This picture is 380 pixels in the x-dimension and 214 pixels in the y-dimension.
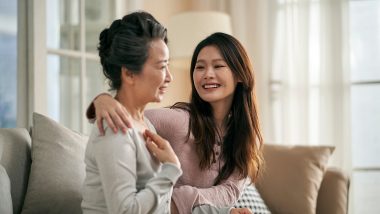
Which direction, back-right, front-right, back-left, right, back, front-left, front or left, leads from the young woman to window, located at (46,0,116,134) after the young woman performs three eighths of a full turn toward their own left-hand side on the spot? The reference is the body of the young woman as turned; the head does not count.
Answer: back-left

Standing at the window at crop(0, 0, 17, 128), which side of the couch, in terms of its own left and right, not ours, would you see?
back

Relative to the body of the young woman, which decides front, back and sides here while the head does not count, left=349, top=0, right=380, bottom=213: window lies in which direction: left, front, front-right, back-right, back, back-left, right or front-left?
back

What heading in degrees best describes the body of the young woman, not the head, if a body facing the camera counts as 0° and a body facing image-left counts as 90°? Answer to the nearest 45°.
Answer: approximately 45°

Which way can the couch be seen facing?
toward the camera

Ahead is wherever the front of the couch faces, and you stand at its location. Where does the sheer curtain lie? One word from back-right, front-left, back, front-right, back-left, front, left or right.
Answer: back-left

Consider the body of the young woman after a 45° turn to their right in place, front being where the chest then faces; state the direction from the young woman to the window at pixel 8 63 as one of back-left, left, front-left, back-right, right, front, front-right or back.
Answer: front-right

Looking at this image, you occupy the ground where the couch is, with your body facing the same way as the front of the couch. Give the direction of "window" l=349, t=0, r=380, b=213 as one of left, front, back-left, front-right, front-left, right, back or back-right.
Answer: back-left

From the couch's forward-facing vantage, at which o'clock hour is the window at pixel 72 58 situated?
The window is roughly at 6 o'clock from the couch.
